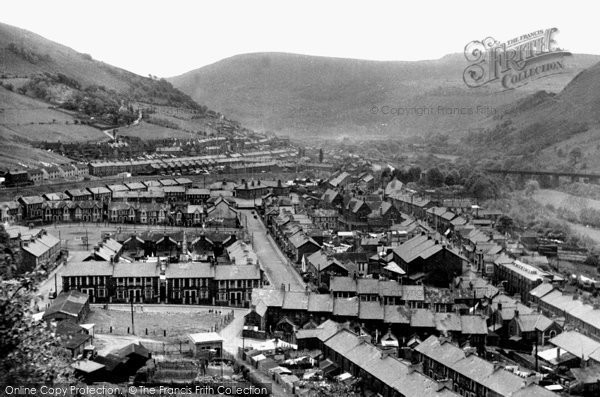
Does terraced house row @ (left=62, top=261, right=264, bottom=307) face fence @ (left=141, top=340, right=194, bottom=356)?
yes

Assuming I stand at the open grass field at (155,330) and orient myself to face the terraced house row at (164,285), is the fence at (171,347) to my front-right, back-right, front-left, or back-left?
back-right

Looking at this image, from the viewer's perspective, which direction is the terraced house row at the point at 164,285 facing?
toward the camera

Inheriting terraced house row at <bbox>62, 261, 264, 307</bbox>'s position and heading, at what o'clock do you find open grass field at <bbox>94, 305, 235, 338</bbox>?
The open grass field is roughly at 12 o'clock from the terraced house row.
